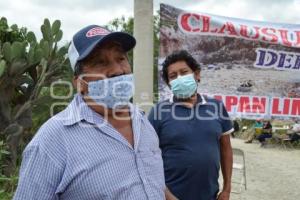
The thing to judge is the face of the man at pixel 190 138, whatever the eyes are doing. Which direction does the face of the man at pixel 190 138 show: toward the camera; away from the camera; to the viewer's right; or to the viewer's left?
toward the camera

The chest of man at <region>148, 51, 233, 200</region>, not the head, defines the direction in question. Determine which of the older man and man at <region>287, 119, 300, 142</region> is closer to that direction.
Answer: the older man

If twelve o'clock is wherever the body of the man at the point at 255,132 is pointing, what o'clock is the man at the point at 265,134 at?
the man at the point at 265,134 is roughly at 10 o'clock from the man at the point at 255,132.

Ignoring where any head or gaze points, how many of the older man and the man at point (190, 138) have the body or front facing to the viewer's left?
0

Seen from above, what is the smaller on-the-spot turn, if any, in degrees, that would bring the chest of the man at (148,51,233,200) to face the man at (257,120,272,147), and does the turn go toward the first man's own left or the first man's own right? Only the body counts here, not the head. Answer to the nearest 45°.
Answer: approximately 180°

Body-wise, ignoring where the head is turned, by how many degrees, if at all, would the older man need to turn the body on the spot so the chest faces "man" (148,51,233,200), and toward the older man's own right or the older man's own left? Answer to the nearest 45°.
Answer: approximately 90° to the older man's own left

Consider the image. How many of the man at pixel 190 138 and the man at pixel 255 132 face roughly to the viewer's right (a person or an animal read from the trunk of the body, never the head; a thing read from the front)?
0

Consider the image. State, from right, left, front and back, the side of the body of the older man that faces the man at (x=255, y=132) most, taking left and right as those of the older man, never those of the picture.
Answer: left

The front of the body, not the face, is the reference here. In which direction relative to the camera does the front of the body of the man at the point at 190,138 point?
toward the camera

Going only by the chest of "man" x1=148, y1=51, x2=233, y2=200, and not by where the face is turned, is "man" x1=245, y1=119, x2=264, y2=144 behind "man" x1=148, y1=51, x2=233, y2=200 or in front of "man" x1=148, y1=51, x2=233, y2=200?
behind

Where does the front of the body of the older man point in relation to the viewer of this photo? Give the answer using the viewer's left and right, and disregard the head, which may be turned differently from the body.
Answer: facing the viewer and to the right of the viewer
